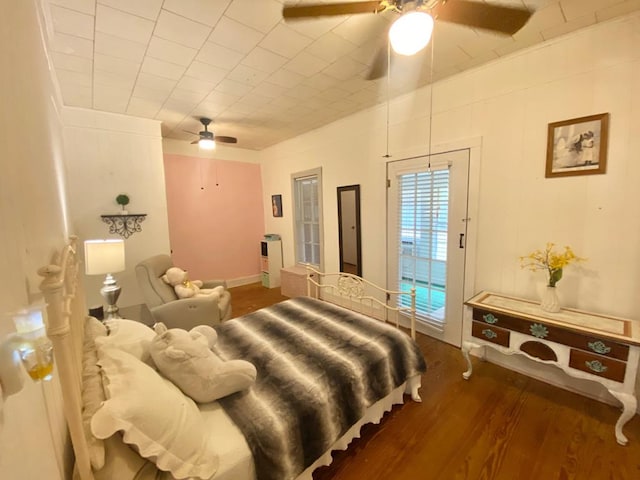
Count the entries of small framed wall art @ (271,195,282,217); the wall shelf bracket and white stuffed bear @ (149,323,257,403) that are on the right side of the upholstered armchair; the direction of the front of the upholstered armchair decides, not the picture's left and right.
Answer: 1
